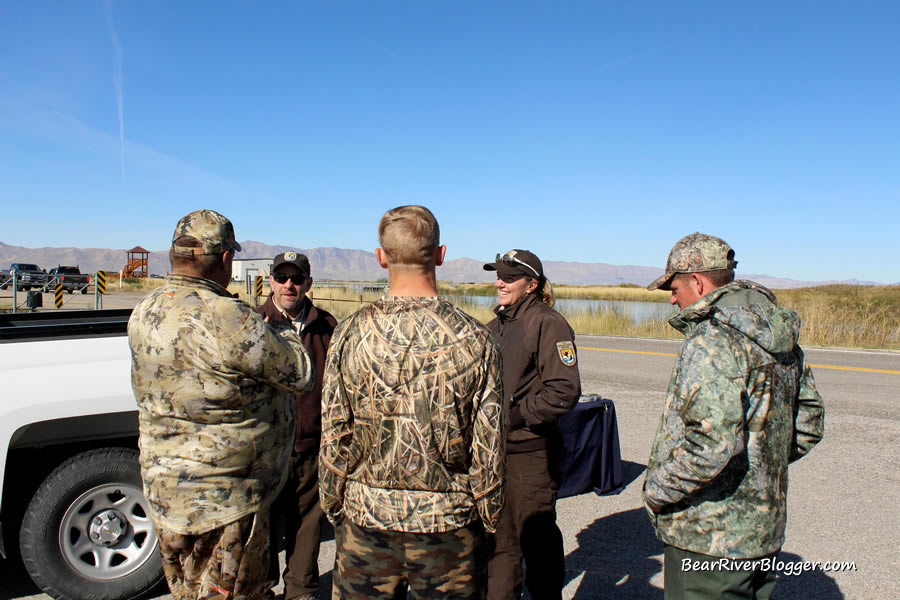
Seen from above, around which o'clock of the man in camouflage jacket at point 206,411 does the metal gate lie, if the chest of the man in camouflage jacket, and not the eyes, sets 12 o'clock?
The metal gate is roughly at 10 o'clock from the man in camouflage jacket.

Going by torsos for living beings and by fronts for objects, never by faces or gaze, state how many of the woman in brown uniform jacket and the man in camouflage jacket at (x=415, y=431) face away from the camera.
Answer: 1

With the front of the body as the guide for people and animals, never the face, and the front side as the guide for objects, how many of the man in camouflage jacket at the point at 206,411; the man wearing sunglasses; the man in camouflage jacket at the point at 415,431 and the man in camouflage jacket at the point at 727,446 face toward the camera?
1

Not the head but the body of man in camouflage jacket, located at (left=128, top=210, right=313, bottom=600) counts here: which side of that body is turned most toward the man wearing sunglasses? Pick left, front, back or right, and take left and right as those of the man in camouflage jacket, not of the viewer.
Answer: front

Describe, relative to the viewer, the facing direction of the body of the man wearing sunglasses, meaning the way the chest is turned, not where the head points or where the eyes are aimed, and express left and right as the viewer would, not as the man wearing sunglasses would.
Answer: facing the viewer

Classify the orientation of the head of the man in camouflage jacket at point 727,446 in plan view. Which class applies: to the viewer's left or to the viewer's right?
to the viewer's left

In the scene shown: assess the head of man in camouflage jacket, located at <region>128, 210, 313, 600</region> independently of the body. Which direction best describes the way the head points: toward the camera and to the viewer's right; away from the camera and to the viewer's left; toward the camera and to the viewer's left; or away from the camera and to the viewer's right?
away from the camera and to the viewer's right

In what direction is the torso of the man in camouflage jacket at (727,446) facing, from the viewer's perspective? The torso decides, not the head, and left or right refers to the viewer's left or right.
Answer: facing away from the viewer and to the left of the viewer

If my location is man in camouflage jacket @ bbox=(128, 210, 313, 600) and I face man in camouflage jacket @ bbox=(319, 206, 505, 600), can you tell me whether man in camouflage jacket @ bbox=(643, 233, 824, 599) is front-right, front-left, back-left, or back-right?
front-left

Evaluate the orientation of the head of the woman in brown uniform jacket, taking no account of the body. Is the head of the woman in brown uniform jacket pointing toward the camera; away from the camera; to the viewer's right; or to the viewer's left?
to the viewer's left

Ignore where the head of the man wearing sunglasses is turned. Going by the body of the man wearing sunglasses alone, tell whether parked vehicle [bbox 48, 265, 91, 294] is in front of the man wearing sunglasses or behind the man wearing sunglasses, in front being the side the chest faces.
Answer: behind

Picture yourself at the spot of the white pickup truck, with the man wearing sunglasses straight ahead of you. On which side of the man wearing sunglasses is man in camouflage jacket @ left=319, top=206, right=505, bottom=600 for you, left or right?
right

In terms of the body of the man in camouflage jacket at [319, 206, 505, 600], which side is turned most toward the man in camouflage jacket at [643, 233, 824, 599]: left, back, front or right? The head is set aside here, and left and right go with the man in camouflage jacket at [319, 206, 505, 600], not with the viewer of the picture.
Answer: right

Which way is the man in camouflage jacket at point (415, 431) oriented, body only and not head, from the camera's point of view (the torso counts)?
away from the camera

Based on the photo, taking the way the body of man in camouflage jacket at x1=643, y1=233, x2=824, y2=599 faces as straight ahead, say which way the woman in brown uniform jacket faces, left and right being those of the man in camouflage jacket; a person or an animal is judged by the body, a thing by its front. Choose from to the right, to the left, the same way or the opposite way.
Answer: to the left

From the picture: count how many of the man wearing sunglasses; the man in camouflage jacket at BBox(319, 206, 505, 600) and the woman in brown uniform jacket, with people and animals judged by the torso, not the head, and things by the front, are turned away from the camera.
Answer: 1

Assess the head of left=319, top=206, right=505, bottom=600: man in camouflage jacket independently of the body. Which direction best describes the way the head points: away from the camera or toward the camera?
away from the camera

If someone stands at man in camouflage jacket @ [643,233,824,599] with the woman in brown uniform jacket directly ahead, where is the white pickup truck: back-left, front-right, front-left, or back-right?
front-left

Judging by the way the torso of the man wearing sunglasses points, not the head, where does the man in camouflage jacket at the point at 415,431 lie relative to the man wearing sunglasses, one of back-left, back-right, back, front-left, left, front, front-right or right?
front
